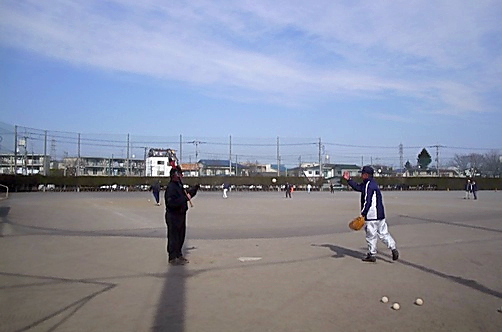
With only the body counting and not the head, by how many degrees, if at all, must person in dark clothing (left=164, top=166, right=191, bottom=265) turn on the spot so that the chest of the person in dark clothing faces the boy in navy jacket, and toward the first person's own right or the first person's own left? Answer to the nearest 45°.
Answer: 0° — they already face them

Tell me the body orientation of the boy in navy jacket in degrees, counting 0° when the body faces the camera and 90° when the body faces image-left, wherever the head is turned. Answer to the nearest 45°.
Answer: approximately 90°

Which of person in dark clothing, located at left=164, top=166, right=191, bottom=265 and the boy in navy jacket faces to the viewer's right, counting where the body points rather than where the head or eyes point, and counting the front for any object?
the person in dark clothing

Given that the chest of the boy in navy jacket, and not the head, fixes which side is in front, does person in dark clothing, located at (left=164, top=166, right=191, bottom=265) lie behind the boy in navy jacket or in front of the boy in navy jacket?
in front

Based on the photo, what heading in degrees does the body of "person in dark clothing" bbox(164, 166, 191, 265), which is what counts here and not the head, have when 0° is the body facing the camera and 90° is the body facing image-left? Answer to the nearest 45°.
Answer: approximately 270°

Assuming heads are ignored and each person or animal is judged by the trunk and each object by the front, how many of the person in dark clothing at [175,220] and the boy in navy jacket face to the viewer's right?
1
